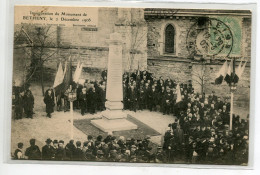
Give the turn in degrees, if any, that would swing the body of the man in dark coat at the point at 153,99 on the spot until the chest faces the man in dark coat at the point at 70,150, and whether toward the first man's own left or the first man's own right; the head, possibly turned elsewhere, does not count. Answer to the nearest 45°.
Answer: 0° — they already face them

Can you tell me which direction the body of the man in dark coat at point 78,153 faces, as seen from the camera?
away from the camera

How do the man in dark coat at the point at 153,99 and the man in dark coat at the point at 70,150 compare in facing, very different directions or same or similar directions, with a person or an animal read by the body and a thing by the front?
very different directions

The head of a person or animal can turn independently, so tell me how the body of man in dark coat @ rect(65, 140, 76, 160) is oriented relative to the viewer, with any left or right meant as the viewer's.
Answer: facing away from the viewer

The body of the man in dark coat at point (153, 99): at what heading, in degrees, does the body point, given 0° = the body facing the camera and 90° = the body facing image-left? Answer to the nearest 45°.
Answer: approximately 0°

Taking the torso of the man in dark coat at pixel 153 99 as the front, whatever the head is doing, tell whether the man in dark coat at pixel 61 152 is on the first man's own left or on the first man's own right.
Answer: on the first man's own right

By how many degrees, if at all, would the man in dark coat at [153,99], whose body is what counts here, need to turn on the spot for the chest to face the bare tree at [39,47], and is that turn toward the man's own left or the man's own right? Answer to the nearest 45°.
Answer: approximately 90° to the man's own right
